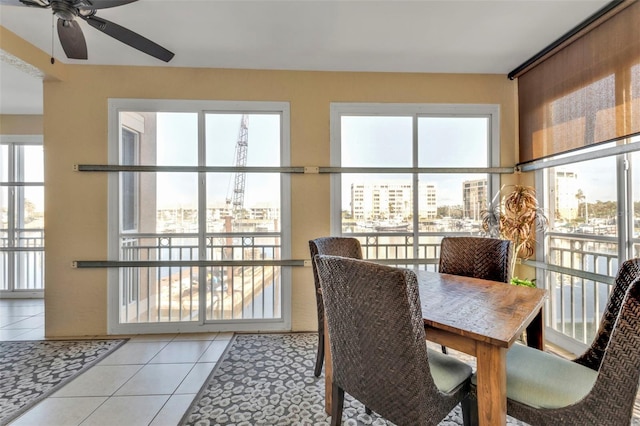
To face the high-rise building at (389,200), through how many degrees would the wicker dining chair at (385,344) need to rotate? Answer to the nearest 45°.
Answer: approximately 45° to its left

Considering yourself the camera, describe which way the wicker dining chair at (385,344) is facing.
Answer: facing away from the viewer and to the right of the viewer

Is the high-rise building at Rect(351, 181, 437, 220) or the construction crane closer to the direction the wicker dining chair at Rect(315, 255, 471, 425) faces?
the high-rise building

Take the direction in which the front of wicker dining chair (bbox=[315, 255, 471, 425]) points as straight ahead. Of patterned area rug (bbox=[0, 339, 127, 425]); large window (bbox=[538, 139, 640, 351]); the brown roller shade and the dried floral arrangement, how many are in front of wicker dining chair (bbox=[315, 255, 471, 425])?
3

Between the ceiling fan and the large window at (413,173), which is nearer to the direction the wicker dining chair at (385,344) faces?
the large window

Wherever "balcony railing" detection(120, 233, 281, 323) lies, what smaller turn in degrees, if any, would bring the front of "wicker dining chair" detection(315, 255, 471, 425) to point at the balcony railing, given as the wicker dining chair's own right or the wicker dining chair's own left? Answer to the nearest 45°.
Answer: approximately 90° to the wicker dining chair's own left

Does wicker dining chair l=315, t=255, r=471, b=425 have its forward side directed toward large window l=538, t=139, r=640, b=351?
yes
